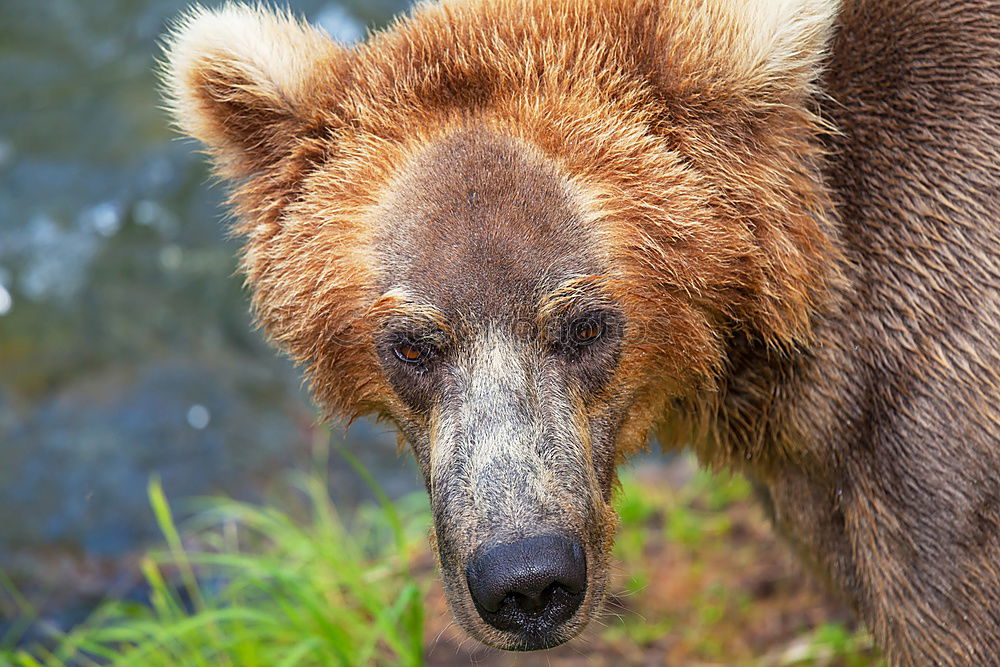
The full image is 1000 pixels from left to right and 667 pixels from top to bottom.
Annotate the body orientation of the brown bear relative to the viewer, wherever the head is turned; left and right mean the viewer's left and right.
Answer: facing the viewer and to the left of the viewer
